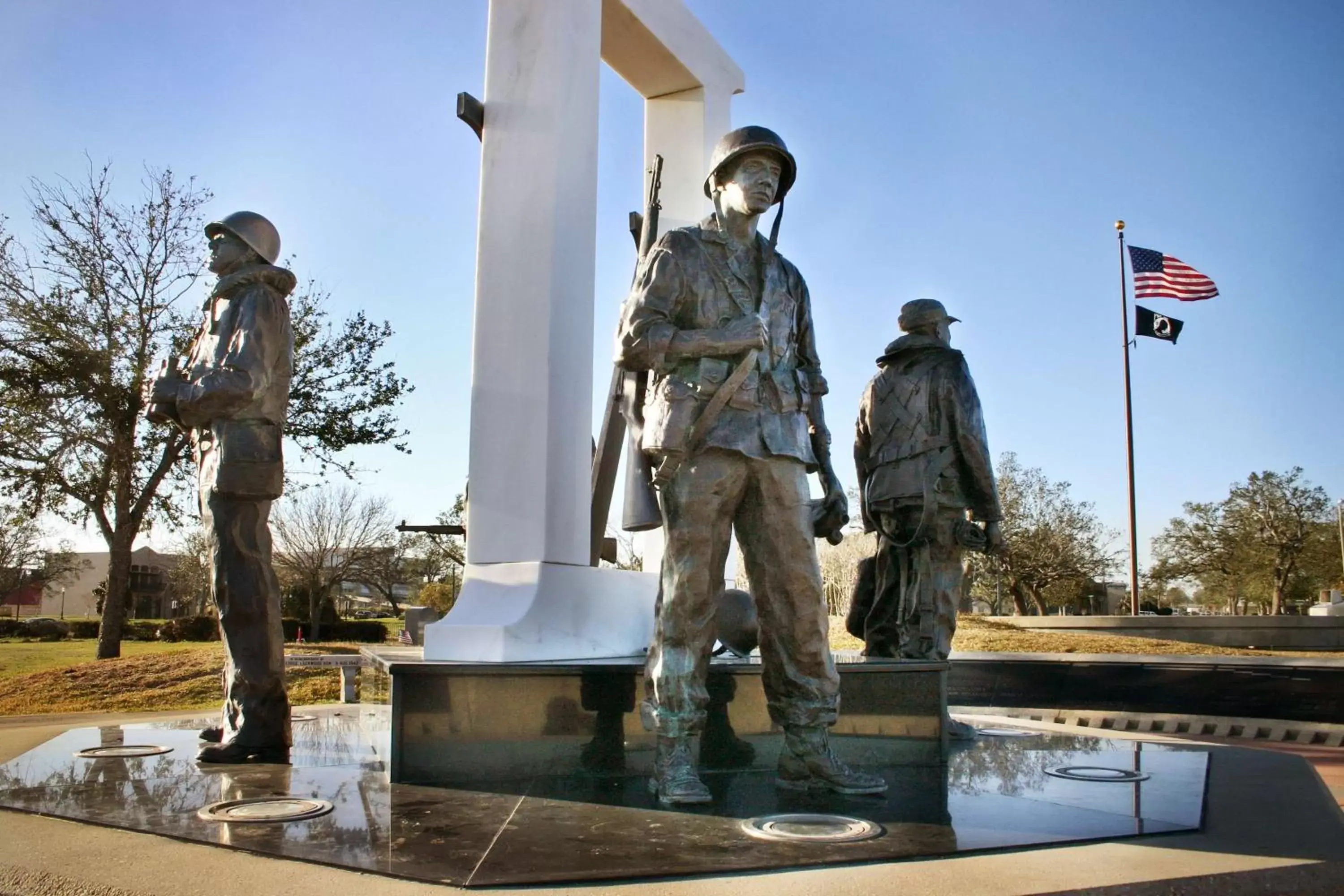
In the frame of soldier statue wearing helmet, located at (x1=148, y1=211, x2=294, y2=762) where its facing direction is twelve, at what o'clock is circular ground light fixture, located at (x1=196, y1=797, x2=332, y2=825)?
The circular ground light fixture is roughly at 9 o'clock from the soldier statue wearing helmet.

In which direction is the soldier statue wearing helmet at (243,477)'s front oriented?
to the viewer's left

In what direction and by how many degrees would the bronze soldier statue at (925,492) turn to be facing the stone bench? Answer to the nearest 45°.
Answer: approximately 90° to its left

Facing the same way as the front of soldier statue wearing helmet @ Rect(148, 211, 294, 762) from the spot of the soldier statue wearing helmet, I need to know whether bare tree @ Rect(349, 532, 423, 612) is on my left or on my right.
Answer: on my right

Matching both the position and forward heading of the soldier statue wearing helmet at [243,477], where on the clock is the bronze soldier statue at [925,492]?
The bronze soldier statue is roughly at 6 o'clock from the soldier statue wearing helmet.

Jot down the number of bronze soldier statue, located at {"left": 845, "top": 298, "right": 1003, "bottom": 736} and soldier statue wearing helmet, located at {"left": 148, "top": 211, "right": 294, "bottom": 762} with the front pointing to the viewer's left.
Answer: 1

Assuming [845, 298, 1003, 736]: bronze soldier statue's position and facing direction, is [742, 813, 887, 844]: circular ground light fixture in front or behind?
behind

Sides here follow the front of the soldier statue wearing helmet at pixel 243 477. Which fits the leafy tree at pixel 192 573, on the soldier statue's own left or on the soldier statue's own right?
on the soldier statue's own right

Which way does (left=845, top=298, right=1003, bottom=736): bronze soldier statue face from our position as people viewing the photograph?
facing away from the viewer and to the right of the viewer

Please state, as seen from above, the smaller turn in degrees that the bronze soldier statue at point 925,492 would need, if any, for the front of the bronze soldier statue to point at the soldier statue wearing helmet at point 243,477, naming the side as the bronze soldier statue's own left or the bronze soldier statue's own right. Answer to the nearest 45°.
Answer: approximately 180°

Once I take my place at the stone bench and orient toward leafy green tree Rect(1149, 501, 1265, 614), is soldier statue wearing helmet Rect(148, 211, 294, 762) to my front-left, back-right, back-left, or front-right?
back-right

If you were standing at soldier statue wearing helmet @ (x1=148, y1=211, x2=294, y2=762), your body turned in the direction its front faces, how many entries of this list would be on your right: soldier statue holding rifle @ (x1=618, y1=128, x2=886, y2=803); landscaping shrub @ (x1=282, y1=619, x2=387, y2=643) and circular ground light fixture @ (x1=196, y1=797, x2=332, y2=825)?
1
